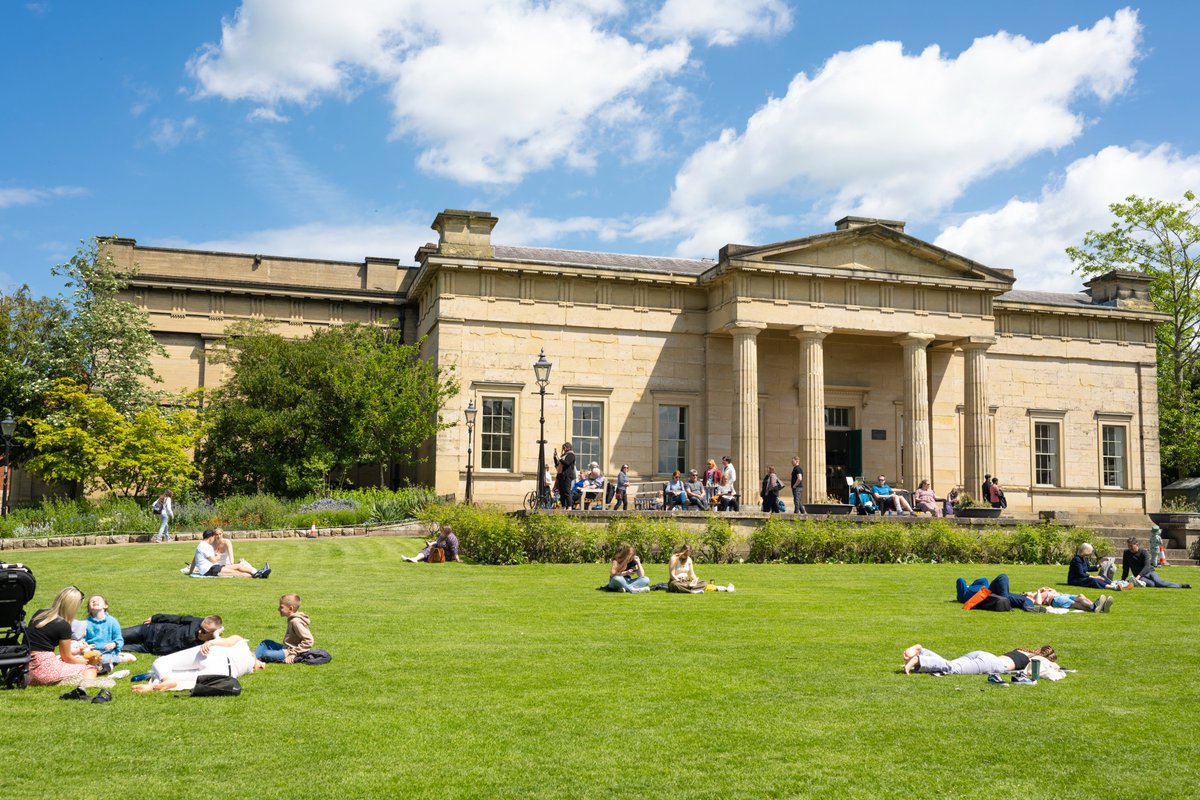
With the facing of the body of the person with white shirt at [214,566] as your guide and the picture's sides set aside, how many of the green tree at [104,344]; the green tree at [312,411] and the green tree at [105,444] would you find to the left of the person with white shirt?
3

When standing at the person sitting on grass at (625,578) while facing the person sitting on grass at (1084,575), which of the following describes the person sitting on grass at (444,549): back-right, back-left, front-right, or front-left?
back-left

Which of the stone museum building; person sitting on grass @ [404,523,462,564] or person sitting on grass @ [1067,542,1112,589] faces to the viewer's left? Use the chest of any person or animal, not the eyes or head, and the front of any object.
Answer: person sitting on grass @ [404,523,462,564]

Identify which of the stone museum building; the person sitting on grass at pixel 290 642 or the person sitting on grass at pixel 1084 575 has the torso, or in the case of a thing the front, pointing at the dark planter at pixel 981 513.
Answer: the stone museum building

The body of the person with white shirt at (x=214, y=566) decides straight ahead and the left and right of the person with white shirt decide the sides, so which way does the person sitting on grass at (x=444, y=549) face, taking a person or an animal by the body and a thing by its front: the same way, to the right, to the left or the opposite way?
the opposite way

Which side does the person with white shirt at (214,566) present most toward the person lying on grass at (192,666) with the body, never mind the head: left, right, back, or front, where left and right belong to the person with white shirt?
right

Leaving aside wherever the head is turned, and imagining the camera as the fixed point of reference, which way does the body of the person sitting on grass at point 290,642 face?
to the viewer's left

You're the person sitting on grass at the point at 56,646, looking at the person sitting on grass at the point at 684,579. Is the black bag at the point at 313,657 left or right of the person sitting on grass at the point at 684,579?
right

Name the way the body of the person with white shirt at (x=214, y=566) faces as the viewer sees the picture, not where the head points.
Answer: to the viewer's right

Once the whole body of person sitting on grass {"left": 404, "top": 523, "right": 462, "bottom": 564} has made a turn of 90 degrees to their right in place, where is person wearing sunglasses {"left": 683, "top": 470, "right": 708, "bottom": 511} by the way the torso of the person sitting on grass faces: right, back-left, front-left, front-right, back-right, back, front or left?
front-right

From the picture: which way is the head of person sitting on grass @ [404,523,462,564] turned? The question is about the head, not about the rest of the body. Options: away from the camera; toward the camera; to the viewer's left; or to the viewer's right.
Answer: to the viewer's left
